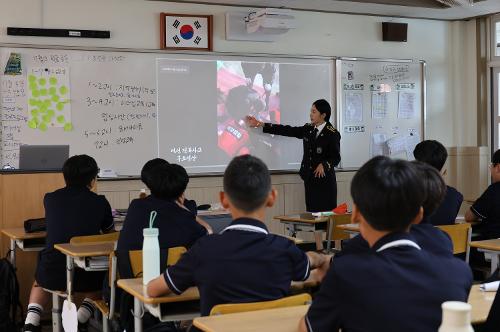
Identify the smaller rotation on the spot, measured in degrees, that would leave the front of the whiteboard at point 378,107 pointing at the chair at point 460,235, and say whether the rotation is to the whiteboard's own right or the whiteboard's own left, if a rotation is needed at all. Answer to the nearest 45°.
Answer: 0° — it already faces it

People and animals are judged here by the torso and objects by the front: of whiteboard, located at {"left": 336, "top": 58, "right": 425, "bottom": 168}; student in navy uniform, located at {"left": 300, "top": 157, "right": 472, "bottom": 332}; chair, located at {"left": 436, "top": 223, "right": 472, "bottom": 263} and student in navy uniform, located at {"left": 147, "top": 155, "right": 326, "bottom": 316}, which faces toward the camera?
the whiteboard

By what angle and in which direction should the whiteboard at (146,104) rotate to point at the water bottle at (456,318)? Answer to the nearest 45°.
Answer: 0° — it already faces it

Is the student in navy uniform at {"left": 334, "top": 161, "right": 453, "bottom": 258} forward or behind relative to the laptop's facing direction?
behind

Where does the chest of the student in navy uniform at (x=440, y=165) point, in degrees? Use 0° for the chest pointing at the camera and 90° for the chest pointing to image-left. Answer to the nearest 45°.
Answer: approximately 135°

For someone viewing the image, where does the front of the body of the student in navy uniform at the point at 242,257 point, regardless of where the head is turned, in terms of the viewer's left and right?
facing away from the viewer

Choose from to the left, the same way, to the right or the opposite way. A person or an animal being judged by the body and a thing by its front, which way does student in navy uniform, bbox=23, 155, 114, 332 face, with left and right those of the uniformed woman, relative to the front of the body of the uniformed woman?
the opposite way

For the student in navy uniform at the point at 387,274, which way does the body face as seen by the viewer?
away from the camera

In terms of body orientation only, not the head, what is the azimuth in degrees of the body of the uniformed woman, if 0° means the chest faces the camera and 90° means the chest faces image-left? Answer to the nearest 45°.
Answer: approximately 45°

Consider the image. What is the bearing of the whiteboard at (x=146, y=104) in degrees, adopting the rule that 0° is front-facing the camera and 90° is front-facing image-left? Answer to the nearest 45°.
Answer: approximately 0°

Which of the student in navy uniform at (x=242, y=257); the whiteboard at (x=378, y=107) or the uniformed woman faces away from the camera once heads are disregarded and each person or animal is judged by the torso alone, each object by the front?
the student in navy uniform

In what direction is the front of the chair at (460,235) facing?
away from the camera

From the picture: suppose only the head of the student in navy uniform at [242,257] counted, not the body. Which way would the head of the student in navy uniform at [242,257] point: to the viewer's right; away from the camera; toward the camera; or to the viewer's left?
away from the camera

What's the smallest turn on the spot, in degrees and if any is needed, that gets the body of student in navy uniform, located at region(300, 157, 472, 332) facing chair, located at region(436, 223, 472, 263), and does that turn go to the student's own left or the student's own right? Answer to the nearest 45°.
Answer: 0° — they already face it

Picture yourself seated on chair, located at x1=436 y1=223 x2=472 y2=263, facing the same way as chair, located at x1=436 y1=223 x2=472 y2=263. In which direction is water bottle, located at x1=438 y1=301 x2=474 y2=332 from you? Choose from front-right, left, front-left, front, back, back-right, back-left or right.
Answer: back

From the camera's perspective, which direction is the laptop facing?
away from the camera
